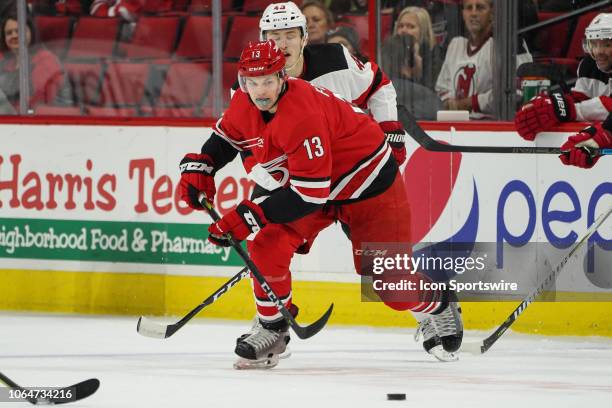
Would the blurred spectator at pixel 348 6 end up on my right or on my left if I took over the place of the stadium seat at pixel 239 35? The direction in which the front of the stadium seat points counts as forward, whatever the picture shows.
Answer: on my left

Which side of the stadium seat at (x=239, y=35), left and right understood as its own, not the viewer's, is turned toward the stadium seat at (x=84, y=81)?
right

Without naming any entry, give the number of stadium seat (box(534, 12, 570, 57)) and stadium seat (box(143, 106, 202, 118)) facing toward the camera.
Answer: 2

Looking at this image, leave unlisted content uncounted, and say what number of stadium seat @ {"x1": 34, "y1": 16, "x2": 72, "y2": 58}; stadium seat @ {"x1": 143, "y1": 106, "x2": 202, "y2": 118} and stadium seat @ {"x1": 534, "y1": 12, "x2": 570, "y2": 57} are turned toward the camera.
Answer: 3

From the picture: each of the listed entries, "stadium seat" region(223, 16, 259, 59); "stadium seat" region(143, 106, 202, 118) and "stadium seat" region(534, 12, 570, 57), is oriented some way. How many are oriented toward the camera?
3

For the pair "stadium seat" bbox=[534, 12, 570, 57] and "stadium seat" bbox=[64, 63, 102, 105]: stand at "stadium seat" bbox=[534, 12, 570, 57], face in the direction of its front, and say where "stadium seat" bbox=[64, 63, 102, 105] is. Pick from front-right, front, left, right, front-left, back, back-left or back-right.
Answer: right
